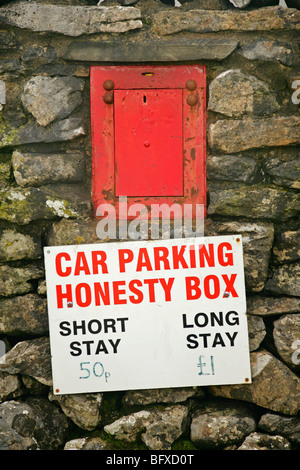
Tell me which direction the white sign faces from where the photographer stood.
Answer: facing the viewer
